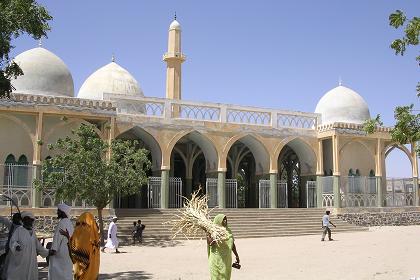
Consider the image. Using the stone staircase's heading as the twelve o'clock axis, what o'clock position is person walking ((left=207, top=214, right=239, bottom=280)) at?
The person walking is roughly at 12 o'clock from the stone staircase.

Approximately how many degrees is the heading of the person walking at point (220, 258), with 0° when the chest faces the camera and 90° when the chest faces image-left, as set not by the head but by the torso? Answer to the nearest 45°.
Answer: approximately 315°

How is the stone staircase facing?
toward the camera

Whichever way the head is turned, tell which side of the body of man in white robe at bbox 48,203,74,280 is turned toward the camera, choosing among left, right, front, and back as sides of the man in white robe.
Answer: left

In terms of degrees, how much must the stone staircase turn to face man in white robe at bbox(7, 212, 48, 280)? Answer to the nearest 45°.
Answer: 0° — it already faces them

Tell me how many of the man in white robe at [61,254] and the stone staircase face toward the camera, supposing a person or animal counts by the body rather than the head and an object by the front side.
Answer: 1

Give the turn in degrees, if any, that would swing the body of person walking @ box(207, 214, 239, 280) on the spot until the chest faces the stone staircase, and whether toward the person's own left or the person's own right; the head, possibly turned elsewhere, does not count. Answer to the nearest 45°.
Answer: approximately 135° to the person's own left

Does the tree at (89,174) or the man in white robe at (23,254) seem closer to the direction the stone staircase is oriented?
the man in white robe

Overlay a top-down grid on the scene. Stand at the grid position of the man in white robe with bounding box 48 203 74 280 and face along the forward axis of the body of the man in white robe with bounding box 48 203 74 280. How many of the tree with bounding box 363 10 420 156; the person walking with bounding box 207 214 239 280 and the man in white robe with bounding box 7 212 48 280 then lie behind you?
2

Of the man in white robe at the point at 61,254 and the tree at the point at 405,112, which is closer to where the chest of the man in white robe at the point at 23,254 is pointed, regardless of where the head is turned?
the man in white robe

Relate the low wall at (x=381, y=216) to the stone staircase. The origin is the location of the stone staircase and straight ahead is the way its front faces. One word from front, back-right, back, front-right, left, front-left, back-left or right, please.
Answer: back-left

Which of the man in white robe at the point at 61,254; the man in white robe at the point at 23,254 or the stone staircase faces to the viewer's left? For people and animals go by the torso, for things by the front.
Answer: the man in white robe at the point at 61,254
